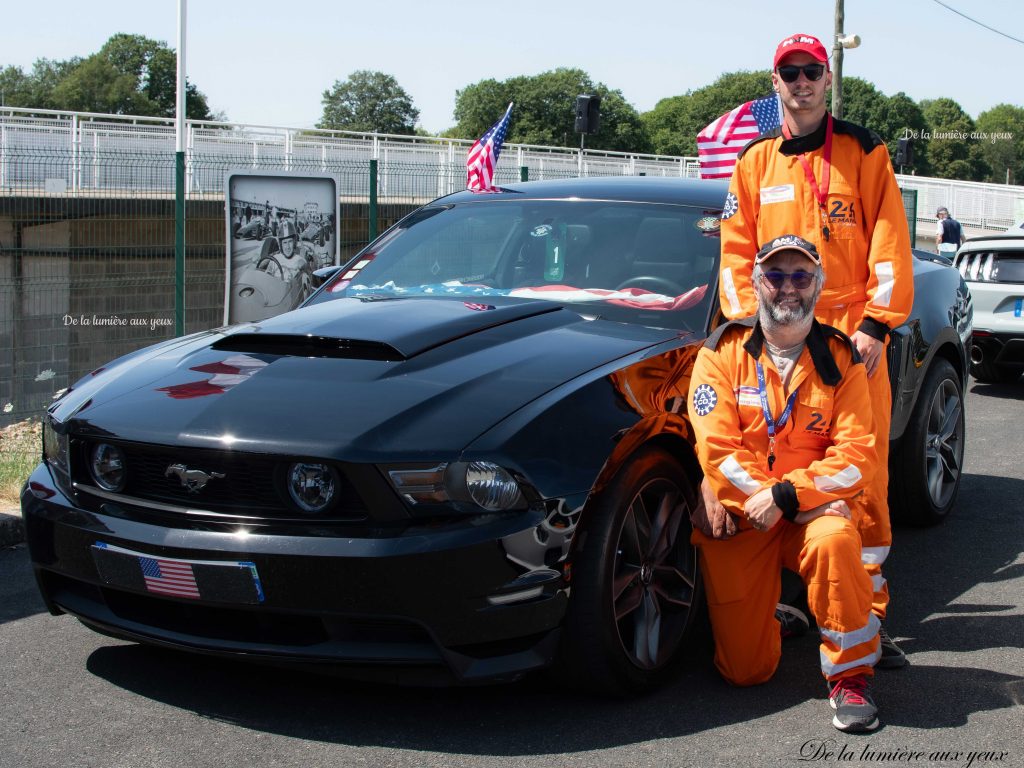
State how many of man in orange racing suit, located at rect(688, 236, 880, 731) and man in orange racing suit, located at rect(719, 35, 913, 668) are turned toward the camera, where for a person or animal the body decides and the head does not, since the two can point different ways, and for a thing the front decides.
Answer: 2

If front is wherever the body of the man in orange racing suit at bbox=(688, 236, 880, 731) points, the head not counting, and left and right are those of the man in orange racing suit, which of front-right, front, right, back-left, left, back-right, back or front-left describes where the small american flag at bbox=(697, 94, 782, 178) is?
back

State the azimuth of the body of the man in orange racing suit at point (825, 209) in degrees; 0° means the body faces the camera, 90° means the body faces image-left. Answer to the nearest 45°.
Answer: approximately 0°

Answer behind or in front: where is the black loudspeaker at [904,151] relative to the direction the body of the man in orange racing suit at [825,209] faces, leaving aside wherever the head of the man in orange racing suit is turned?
behind

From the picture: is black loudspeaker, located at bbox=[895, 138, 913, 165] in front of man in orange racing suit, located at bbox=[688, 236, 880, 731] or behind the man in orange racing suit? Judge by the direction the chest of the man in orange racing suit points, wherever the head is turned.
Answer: behind

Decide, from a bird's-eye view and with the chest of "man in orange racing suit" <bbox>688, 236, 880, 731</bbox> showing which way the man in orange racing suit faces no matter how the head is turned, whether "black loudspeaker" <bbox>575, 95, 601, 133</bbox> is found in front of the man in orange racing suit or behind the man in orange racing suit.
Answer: behind

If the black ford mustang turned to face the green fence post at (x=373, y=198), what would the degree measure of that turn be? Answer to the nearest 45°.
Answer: approximately 135° to its right

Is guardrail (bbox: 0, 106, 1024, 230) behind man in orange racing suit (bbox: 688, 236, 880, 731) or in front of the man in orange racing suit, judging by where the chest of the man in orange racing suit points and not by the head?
behind
